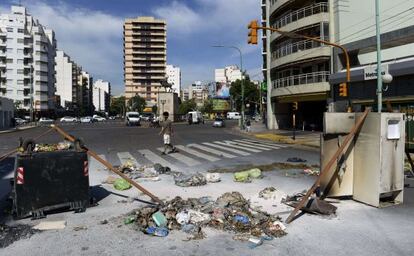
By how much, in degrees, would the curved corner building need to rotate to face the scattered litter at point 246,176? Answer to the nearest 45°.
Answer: approximately 45° to its left

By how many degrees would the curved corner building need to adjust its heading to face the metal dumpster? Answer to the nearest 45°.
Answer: approximately 45° to its left

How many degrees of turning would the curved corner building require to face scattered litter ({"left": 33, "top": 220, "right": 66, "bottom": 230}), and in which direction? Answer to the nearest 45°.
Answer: approximately 45° to its left

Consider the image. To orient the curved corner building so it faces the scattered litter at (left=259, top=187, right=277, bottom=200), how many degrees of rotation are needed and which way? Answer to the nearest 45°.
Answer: approximately 45° to its left

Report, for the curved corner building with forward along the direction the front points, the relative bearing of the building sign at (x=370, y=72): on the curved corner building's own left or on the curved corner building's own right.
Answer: on the curved corner building's own left

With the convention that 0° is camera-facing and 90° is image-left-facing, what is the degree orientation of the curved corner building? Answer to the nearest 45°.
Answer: approximately 45°
